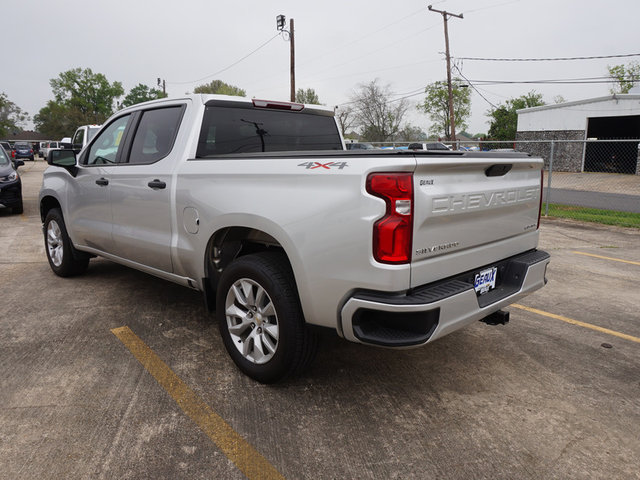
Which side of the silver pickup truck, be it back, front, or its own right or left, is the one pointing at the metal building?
right

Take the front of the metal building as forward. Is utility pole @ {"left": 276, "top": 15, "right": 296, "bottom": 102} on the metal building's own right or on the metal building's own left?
on the metal building's own right

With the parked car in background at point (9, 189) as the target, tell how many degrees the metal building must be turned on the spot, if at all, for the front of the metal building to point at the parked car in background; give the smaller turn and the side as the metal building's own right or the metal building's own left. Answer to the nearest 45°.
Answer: approximately 45° to the metal building's own right

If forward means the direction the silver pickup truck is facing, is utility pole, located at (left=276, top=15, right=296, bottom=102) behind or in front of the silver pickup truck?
in front

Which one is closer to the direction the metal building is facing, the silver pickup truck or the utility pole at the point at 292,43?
the silver pickup truck

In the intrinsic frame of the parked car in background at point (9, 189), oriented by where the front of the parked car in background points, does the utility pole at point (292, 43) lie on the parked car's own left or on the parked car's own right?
on the parked car's own left

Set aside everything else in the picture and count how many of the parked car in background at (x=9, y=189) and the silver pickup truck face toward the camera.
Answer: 1

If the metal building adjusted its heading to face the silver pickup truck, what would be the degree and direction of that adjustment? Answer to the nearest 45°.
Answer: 0° — it already faces it

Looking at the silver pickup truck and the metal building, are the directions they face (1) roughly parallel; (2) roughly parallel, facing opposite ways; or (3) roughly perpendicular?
roughly perpendicular

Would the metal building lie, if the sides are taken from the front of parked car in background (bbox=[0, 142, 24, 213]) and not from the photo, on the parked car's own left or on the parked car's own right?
on the parked car's own left

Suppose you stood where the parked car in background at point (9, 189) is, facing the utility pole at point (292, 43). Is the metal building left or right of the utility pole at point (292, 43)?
right

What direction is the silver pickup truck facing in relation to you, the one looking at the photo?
facing away from the viewer and to the left of the viewer

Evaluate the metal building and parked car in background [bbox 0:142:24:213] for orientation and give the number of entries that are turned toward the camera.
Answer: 2

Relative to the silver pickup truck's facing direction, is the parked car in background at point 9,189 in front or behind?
in front
